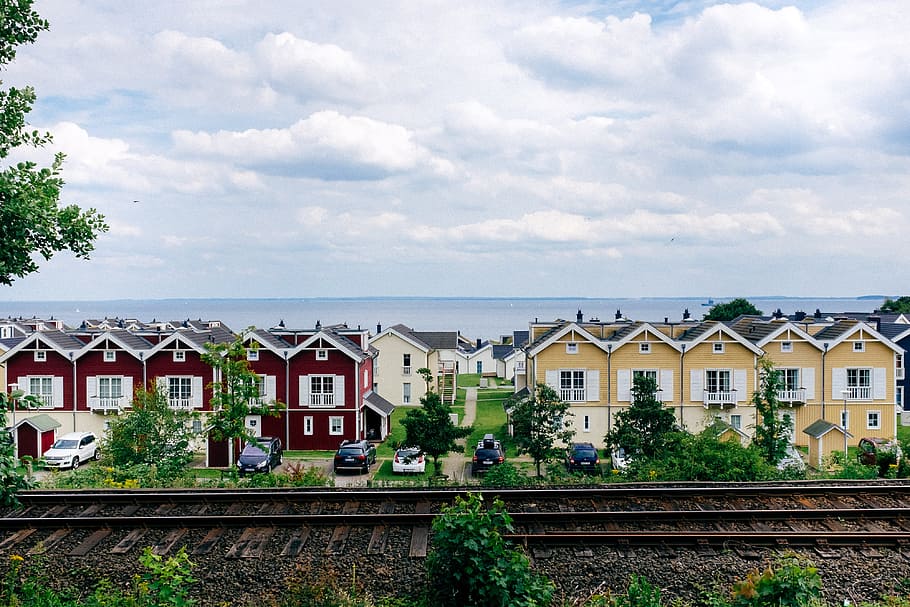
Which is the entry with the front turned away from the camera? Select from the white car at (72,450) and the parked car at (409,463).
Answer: the parked car

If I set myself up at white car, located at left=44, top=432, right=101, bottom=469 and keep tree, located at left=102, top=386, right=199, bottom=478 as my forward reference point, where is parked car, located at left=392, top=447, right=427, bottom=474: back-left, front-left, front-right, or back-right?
front-left

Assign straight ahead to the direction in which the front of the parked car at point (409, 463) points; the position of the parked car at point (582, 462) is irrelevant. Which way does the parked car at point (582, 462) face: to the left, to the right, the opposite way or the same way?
the same way

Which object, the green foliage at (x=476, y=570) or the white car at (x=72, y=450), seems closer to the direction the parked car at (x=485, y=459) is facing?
the white car

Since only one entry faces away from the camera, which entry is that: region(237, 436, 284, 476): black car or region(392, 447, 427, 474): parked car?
the parked car

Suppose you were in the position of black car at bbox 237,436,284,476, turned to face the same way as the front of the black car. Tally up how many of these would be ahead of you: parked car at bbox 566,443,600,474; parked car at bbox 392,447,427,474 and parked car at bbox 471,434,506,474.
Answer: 0

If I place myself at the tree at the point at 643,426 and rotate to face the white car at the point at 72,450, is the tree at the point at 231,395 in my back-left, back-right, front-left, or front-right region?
front-left

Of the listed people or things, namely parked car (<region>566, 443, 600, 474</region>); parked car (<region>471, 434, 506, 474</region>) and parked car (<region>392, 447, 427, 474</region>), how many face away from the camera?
3

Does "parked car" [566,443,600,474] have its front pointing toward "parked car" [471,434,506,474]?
no

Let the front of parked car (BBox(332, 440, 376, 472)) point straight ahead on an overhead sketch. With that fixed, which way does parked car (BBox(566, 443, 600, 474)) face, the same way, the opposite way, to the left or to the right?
the same way

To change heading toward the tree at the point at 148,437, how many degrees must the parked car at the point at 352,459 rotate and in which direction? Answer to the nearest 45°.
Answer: approximately 135° to its left

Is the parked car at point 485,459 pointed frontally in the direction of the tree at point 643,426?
no

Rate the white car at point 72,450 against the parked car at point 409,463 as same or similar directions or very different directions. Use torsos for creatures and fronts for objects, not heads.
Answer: very different directions

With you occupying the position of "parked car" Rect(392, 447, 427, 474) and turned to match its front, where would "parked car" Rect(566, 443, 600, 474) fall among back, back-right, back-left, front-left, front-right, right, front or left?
right

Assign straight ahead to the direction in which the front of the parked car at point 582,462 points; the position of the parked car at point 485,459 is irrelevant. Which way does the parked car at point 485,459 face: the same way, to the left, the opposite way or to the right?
the same way

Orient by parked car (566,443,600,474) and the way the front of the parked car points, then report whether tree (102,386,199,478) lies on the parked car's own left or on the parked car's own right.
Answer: on the parked car's own left

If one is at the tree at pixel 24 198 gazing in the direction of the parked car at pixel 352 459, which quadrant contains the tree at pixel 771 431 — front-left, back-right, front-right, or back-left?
front-right

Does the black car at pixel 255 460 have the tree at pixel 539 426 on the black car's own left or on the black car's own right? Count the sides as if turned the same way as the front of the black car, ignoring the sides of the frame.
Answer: on the black car's own left

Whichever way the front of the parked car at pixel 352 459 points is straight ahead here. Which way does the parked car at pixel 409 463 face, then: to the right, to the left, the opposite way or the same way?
the same way

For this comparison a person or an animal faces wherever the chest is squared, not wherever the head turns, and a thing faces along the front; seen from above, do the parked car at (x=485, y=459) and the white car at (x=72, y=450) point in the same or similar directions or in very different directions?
very different directions
